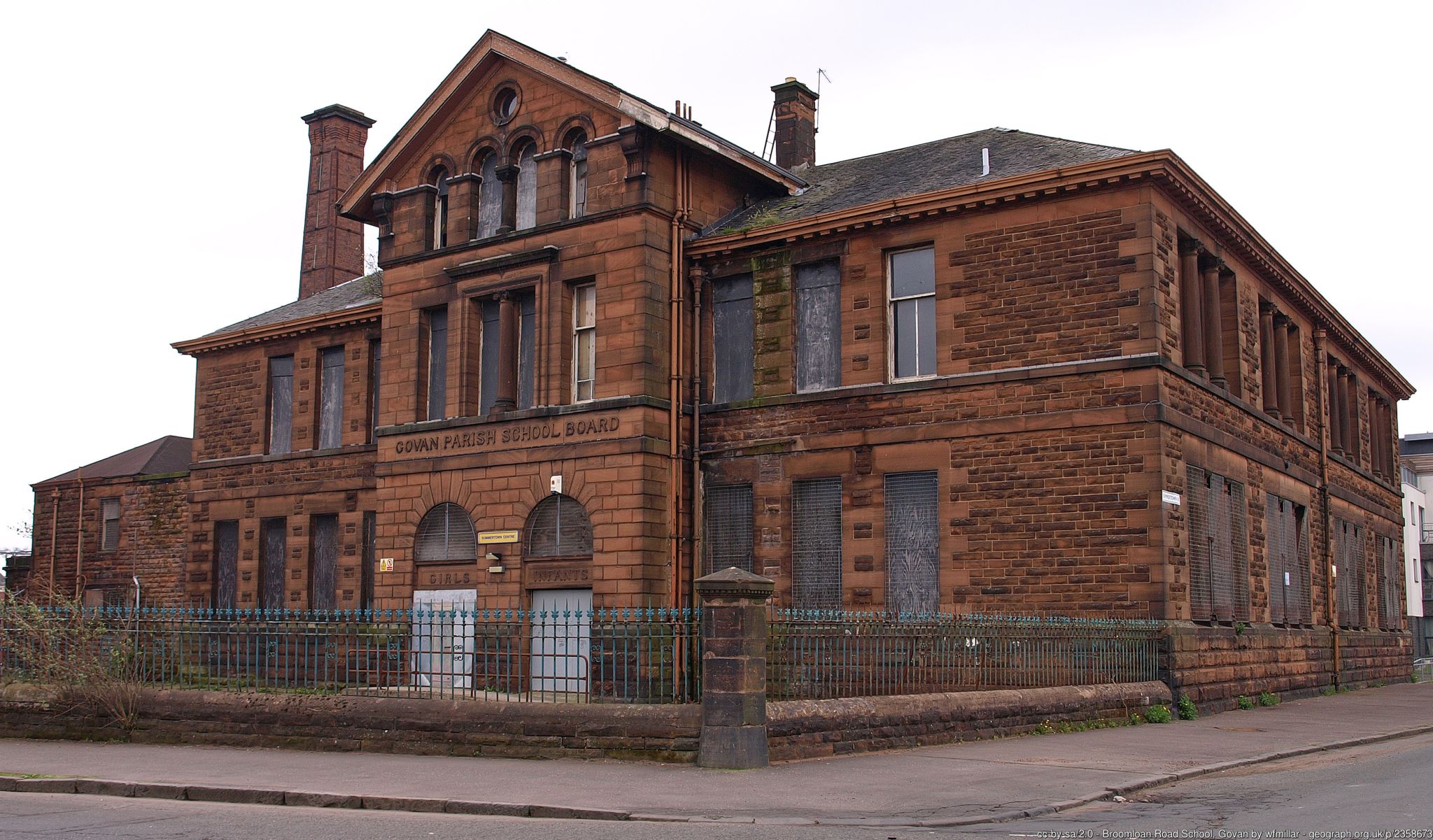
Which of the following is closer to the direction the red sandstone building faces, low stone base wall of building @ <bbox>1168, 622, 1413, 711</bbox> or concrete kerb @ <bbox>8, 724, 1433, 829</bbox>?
the concrete kerb

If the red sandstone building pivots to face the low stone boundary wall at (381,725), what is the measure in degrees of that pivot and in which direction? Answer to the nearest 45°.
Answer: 0° — it already faces it

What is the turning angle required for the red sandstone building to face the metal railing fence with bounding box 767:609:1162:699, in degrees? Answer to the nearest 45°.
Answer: approximately 45° to its left

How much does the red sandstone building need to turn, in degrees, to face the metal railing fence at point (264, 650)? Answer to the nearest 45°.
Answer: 0° — it already faces it

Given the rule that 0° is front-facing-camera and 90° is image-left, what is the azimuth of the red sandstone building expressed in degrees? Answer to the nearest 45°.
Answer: approximately 45°

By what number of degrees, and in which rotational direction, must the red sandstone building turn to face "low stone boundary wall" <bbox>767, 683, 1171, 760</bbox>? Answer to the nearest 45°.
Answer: approximately 45° to its left
